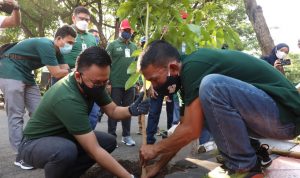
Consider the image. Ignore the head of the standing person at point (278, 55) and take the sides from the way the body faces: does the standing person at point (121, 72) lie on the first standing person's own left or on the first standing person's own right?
on the first standing person's own right

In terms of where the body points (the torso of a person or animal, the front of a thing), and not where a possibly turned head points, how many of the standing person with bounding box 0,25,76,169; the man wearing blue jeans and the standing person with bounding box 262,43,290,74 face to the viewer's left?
1

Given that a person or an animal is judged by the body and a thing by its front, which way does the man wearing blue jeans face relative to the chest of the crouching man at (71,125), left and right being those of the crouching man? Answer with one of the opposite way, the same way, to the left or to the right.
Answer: the opposite way

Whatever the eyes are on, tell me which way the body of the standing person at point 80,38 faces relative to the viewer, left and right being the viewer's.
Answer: facing the viewer

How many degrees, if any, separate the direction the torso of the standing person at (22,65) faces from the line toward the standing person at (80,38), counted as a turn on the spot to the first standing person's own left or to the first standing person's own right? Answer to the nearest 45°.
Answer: approximately 45° to the first standing person's own left

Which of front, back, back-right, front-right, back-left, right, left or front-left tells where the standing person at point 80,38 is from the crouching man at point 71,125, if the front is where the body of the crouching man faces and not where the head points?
back-left

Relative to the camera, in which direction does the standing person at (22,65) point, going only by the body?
to the viewer's right

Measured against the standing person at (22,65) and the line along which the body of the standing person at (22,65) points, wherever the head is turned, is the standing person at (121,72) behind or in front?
in front

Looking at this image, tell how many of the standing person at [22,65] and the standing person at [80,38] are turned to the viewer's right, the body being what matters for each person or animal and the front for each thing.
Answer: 1

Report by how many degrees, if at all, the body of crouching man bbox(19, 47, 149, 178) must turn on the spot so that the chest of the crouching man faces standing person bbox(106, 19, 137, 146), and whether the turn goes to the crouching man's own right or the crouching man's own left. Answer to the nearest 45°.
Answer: approximately 135° to the crouching man's own left

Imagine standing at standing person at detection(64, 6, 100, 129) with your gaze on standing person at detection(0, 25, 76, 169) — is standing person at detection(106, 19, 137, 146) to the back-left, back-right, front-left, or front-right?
back-left

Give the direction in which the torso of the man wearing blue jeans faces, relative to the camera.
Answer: to the viewer's left

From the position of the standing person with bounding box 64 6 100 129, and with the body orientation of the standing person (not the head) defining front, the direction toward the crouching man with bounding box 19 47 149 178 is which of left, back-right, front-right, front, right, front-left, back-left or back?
front

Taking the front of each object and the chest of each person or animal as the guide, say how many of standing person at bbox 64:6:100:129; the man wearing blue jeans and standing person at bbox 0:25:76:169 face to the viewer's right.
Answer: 1
